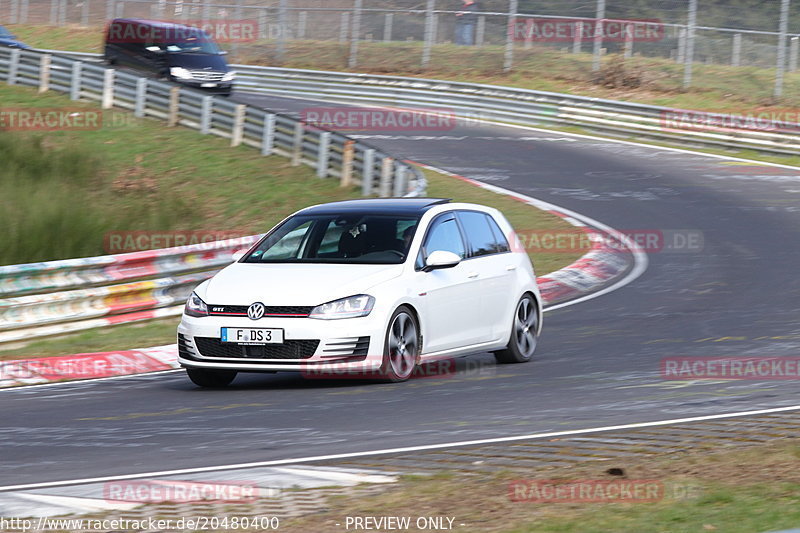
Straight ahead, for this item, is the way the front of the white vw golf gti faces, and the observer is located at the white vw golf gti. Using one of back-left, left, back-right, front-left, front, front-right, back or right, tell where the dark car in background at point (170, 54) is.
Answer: back-right

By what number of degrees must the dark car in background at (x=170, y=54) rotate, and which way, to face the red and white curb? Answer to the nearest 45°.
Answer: approximately 45° to its right

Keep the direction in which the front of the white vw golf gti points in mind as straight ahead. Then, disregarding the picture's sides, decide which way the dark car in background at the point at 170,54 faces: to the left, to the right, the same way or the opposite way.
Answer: to the left

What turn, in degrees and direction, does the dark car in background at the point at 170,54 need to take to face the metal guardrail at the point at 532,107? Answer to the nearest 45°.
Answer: approximately 45° to its left

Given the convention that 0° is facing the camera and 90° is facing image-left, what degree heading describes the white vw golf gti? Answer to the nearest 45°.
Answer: approximately 45°
